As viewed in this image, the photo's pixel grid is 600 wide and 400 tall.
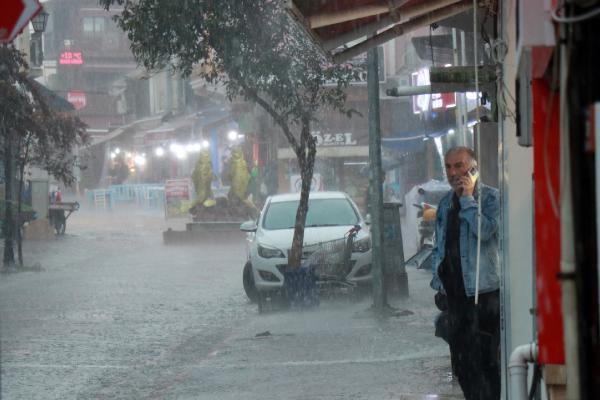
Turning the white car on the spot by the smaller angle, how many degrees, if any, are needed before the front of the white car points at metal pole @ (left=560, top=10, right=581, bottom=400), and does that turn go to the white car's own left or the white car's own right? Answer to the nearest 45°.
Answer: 0° — it already faces it

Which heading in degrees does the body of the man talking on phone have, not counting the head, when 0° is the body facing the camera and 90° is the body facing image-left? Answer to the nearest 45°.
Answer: approximately 45°

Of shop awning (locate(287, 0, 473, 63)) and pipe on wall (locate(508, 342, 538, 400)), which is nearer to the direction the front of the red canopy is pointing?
the pipe on wall
